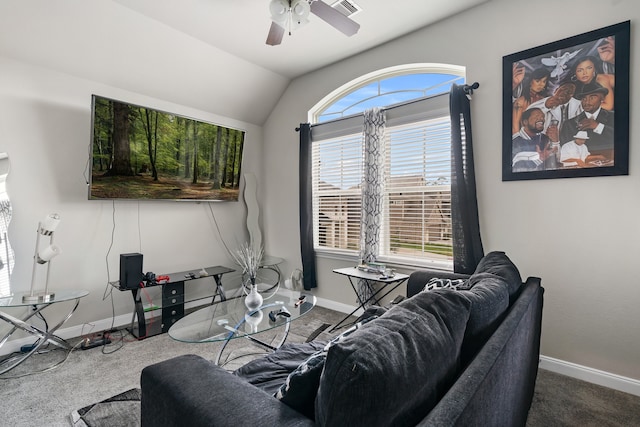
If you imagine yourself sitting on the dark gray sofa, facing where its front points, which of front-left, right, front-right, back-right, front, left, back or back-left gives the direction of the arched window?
front-right

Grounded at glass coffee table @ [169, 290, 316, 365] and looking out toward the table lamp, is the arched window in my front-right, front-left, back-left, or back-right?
back-right

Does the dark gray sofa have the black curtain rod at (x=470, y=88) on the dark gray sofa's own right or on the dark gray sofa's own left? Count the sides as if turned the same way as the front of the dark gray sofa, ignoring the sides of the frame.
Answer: on the dark gray sofa's own right

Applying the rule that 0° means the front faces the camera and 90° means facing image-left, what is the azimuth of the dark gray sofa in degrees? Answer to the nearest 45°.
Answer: approximately 135°

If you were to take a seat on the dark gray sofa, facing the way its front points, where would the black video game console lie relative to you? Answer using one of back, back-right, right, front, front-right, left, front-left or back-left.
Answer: front

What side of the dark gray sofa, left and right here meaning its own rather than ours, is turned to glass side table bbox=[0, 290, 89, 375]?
front

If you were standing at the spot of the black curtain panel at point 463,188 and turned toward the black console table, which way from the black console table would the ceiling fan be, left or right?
left

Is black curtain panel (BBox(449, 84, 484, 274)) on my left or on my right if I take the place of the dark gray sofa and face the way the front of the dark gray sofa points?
on my right

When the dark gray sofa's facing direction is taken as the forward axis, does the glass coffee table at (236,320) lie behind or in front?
in front

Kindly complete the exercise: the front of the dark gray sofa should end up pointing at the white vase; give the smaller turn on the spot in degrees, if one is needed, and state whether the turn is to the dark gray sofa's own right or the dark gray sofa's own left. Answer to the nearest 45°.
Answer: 0° — it already faces it

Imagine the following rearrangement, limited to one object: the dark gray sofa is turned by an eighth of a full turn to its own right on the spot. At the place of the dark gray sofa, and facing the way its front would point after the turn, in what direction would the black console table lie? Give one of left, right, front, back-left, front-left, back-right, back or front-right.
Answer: front-left

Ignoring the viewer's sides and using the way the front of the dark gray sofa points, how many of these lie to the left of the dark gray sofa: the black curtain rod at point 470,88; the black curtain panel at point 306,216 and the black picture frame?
0

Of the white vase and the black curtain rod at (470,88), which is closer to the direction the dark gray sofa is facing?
the white vase

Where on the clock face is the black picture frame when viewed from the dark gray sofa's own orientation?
The black picture frame is roughly at 3 o'clock from the dark gray sofa.

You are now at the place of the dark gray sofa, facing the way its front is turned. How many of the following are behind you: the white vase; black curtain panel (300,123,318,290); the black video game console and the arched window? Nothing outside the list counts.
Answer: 0
